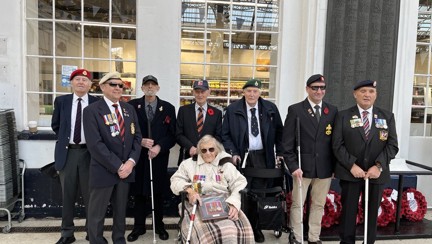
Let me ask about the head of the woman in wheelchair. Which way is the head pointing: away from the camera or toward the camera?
toward the camera

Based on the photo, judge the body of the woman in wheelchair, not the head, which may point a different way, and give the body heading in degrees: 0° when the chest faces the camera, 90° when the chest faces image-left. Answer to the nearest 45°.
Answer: approximately 0°

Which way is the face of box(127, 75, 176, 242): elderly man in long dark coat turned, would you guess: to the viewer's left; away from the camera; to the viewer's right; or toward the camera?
toward the camera

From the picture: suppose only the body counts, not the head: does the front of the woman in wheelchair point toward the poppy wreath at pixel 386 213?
no

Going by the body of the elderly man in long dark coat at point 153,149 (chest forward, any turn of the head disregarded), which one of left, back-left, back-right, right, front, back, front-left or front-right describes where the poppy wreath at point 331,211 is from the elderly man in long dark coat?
left

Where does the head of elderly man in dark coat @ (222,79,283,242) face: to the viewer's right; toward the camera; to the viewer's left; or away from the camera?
toward the camera

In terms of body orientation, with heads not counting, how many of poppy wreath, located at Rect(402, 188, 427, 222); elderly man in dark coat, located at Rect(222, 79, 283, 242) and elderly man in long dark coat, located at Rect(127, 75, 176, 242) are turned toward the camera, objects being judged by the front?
3

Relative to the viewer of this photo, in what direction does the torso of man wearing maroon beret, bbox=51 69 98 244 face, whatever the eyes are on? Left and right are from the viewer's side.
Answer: facing the viewer

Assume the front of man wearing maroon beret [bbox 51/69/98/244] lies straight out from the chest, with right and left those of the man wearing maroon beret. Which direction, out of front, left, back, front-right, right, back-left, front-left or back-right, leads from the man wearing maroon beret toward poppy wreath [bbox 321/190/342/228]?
left

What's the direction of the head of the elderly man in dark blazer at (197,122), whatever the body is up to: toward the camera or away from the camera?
toward the camera

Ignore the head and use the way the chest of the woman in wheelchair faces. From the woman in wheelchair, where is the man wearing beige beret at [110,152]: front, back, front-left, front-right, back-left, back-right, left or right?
right

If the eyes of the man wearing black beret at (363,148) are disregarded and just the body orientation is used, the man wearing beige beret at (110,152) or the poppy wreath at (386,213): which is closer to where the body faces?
the man wearing beige beret

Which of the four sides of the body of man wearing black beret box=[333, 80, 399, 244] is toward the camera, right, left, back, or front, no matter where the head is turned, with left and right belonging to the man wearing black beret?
front

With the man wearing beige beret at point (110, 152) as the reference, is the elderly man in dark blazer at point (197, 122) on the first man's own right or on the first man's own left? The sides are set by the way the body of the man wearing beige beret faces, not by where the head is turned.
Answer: on the first man's own left

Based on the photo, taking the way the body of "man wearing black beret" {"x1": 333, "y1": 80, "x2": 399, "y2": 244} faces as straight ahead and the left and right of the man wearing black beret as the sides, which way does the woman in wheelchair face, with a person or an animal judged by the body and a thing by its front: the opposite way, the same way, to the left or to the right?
the same way

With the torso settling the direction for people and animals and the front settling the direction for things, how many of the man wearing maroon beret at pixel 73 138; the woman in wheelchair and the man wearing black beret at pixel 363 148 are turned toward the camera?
3
